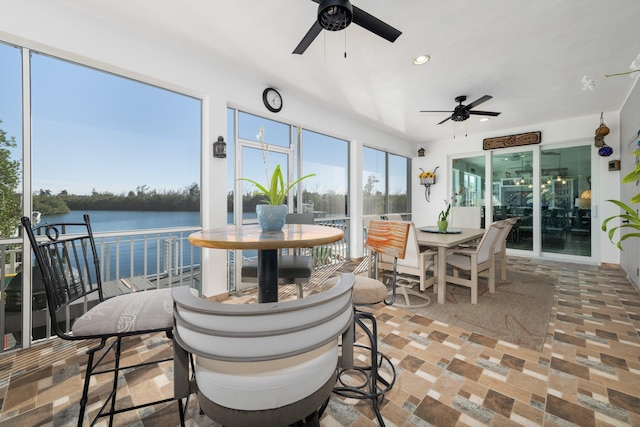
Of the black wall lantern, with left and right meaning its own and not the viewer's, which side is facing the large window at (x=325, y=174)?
left

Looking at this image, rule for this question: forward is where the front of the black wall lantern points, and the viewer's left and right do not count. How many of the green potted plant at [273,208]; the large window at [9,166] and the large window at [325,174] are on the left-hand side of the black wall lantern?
1

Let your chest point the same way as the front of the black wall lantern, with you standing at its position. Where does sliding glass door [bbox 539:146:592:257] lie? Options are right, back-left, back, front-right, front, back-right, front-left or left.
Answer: front-left

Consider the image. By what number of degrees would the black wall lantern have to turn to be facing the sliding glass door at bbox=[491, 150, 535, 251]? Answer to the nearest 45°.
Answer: approximately 45° to its left

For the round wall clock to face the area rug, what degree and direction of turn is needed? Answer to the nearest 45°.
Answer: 0° — it already faces it

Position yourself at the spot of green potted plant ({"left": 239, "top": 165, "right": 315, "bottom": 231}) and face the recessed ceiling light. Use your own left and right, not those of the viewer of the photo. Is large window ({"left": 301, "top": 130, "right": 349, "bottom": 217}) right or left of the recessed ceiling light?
left

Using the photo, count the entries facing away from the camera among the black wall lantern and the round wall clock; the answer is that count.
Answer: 0

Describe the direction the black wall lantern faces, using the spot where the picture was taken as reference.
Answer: facing the viewer and to the right of the viewer

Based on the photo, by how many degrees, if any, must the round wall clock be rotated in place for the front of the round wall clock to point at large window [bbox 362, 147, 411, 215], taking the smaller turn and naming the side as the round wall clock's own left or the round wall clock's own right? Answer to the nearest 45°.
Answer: approximately 90° to the round wall clock's own left

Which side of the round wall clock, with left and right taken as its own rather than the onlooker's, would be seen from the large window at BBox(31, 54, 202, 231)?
right

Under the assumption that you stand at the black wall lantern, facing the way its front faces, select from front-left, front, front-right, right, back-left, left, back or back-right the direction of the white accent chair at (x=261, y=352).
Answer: front-right
